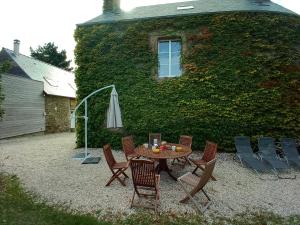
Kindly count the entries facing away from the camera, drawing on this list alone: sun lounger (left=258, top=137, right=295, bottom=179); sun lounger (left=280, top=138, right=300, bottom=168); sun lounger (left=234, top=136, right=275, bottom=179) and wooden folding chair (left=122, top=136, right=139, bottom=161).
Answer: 0

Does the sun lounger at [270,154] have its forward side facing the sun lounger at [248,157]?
no

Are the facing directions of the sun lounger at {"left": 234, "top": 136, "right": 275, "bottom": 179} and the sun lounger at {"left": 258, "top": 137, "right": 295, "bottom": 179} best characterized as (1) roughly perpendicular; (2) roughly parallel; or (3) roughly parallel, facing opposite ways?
roughly parallel

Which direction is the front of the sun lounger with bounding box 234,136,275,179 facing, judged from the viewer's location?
facing the viewer and to the right of the viewer

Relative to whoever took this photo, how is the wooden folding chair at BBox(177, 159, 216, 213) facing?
facing away from the viewer and to the left of the viewer

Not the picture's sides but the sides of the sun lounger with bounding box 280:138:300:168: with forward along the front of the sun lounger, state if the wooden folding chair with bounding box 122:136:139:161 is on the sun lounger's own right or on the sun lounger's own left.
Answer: on the sun lounger's own right

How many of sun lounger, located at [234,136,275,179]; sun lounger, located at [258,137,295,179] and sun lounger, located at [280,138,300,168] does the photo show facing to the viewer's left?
0

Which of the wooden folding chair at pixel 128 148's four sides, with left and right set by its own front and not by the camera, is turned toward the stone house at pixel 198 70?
left

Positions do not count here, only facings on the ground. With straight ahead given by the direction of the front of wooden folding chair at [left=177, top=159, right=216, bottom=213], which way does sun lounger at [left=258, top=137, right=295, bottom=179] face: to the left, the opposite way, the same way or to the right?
the opposite way

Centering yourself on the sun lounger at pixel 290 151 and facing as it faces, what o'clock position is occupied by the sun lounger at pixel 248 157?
the sun lounger at pixel 248 157 is roughly at 3 o'clock from the sun lounger at pixel 290 151.

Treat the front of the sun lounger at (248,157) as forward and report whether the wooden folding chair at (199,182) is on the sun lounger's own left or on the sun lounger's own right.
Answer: on the sun lounger's own right

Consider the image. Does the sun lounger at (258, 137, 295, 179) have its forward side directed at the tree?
no

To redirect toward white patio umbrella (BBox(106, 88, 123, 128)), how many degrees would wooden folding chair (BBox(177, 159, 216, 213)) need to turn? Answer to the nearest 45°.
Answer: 0° — it already faces it

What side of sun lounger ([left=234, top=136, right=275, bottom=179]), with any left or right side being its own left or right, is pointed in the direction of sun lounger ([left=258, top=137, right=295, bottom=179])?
left

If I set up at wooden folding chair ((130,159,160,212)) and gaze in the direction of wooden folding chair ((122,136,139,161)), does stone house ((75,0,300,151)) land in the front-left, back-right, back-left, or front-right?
front-right

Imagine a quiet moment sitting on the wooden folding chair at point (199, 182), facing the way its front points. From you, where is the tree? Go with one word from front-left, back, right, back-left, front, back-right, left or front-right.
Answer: front

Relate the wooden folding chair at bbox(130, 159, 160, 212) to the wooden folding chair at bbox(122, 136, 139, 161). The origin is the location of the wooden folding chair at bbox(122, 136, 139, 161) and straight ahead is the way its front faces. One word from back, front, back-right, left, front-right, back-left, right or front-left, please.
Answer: front-right

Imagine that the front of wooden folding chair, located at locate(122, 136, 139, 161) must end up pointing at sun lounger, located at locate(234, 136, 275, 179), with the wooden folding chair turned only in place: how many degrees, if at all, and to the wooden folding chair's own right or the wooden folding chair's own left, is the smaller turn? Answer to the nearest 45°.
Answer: approximately 45° to the wooden folding chair's own left

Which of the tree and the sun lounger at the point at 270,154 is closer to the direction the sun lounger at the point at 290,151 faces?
the sun lounger

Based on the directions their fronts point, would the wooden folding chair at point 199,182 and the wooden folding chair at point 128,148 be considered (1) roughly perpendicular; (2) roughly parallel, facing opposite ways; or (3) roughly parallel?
roughly parallel, facing opposite ways
